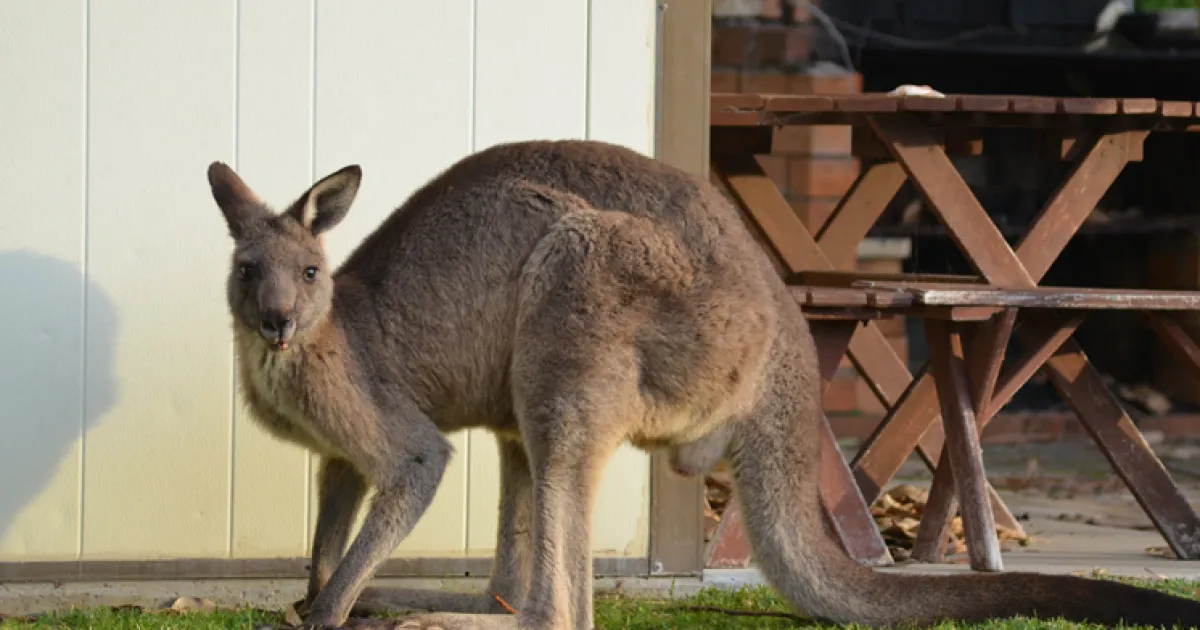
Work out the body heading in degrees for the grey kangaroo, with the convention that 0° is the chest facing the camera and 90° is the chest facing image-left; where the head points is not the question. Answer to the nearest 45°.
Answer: approximately 90°

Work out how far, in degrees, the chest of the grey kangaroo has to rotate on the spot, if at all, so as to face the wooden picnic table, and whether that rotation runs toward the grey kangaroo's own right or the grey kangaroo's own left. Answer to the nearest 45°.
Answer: approximately 135° to the grey kangaroo's own right
